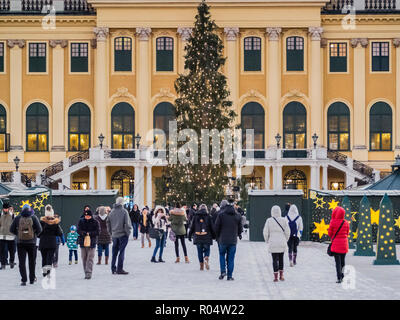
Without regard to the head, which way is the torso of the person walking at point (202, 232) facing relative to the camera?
away from the camera

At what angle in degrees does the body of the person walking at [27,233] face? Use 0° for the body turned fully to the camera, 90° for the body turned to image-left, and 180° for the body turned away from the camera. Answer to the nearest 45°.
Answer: approximately 180°

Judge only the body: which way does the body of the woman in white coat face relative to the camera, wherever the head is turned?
away from the camera

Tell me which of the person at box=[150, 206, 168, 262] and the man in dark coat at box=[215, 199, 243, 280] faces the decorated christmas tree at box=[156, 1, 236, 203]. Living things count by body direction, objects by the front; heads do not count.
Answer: the man in dark coat
